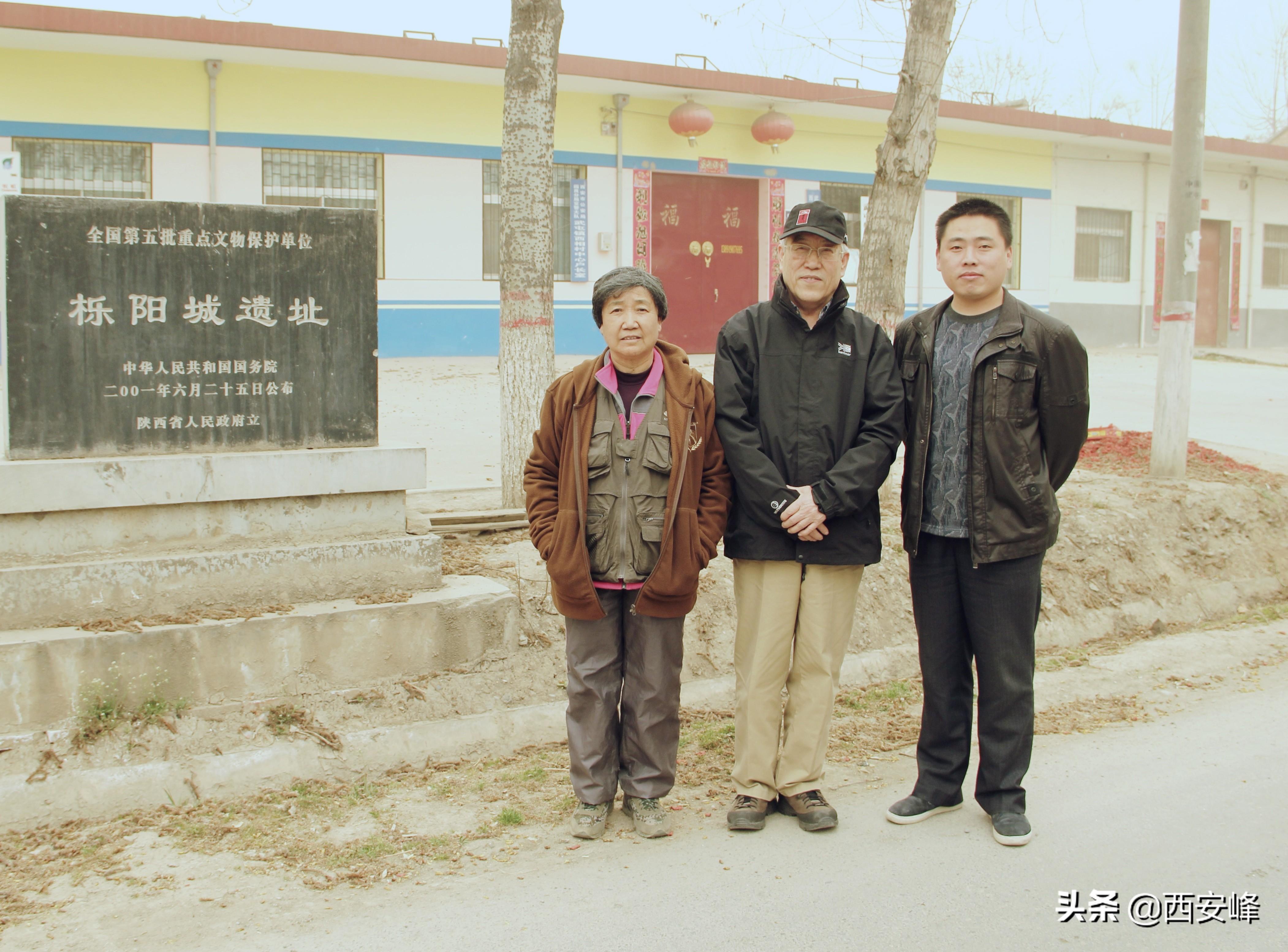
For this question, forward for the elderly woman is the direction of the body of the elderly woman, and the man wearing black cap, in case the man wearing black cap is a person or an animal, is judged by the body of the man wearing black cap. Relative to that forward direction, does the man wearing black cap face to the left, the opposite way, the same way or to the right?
the same way

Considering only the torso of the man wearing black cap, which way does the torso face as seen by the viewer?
toward the camera

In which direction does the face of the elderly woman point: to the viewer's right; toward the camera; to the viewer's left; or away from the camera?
toward the camera

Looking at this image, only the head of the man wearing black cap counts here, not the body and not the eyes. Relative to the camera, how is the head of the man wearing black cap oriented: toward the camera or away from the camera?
toward the camera

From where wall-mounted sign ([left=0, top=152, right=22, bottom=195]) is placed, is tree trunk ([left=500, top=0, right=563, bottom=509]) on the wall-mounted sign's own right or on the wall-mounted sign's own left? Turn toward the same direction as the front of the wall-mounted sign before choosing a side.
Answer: on the wall-mounted sign's own left

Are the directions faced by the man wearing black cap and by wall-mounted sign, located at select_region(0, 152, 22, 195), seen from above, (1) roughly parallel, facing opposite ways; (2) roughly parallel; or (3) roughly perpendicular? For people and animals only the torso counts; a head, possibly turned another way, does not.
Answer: roughly parallel

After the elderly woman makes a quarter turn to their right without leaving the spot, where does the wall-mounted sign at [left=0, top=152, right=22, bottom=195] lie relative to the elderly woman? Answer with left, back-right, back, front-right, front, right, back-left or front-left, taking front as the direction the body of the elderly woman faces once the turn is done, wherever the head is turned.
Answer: front-right

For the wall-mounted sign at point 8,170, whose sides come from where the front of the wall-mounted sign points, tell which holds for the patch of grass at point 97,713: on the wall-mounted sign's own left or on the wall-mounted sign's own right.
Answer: on the wall-mounted sign's own left

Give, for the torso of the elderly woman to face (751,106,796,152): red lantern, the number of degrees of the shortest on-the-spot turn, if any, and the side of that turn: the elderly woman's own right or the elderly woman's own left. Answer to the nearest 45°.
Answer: approximately 180°

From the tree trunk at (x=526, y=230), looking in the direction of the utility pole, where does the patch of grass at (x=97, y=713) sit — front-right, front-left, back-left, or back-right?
back-right

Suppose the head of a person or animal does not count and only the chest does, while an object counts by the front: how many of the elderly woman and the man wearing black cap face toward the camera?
2

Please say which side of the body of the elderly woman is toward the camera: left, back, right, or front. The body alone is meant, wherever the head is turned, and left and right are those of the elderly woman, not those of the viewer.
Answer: front

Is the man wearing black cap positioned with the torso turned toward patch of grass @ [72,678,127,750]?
no

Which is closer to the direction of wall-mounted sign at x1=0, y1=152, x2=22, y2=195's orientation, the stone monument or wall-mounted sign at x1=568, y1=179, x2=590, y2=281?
the stone monument
